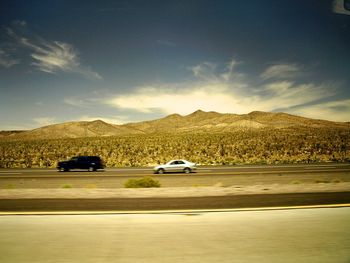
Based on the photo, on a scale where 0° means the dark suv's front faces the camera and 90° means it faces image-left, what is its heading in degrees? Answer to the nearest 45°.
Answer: approximately 90°
